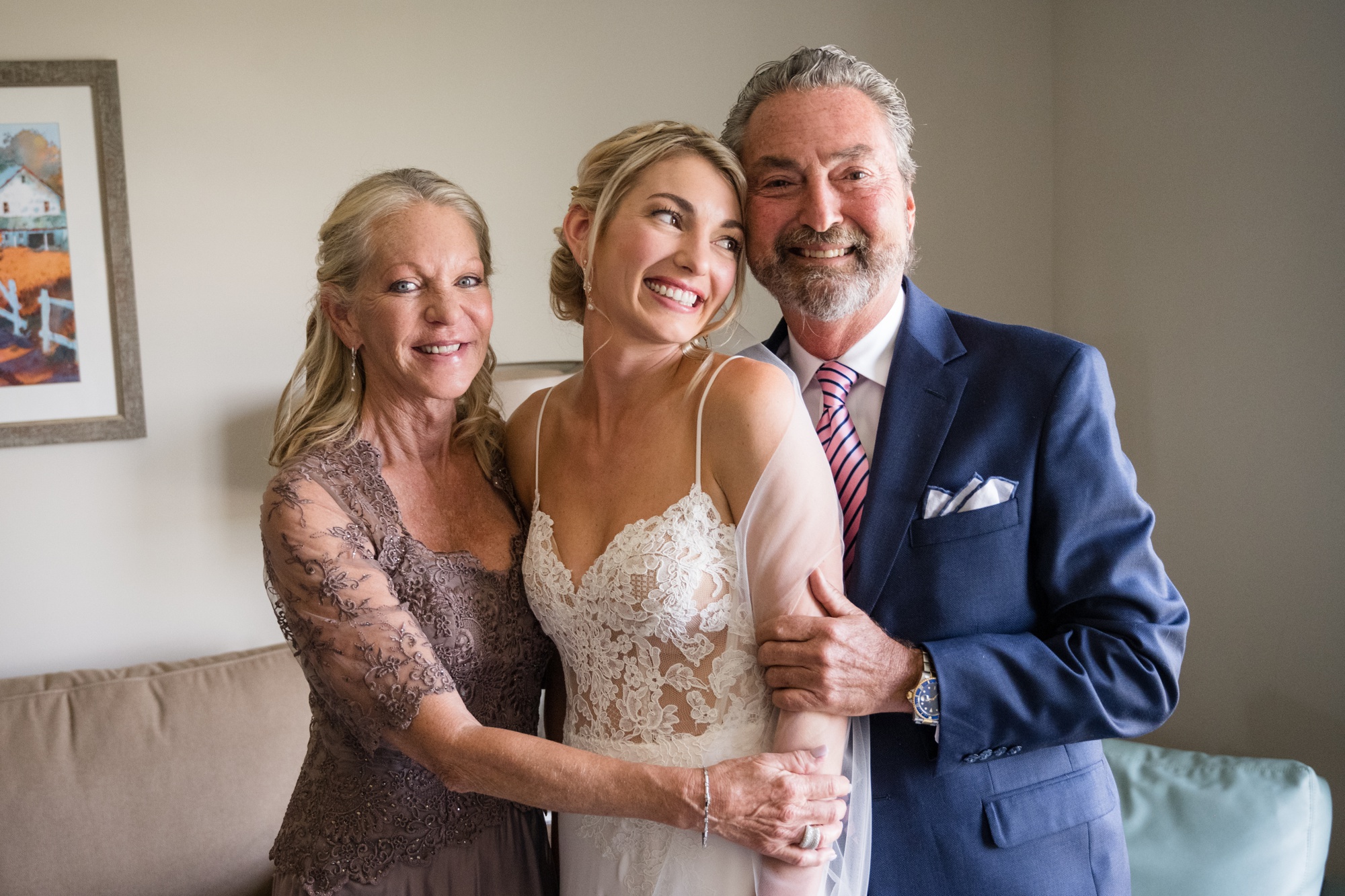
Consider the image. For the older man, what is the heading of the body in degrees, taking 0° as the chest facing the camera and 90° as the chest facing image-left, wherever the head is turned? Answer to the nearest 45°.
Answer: approximately 45°

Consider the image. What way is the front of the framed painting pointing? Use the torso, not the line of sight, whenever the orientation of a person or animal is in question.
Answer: toward the camera

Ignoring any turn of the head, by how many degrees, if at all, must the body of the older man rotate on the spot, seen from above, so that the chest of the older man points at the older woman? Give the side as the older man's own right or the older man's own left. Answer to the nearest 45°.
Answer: approximately 45° to the older man's own right

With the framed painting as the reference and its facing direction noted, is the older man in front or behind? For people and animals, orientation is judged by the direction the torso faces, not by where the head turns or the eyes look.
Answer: in front

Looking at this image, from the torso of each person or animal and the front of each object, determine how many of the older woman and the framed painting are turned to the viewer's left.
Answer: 0

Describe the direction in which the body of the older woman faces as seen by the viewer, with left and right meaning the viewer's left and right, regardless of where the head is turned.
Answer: facing the viewer and to the right of the viewer

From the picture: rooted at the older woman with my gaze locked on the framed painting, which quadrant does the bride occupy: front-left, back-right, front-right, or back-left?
back-right

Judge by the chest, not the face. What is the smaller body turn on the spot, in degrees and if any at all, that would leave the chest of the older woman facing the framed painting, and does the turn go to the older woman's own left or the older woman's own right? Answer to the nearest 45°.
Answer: approximately 180°

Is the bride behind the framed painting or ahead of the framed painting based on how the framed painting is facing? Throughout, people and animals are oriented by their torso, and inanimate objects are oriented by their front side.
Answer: ahead
